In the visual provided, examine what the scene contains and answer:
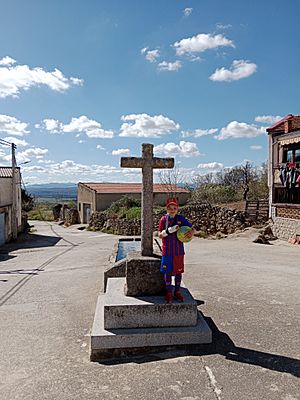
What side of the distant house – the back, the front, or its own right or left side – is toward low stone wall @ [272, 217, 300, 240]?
left

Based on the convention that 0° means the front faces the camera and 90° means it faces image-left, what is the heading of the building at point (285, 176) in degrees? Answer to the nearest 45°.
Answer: approximately 45°

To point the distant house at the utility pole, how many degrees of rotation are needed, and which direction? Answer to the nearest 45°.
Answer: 0° — it already faces it

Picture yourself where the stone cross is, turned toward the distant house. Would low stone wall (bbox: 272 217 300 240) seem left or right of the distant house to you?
right

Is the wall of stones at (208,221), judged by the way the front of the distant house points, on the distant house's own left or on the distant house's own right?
on the distant house's own left

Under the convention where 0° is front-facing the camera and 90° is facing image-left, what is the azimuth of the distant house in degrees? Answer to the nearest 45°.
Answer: approximately 45°

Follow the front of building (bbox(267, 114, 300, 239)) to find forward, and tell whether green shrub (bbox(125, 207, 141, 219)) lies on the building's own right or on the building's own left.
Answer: on the building's own right

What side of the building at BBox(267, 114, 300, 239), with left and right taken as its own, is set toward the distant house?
right
